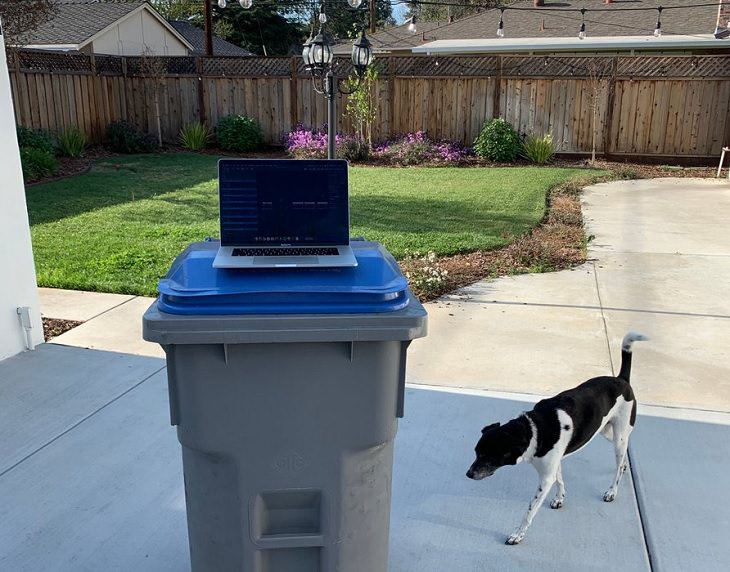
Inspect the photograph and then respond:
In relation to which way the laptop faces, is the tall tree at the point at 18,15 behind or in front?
behind

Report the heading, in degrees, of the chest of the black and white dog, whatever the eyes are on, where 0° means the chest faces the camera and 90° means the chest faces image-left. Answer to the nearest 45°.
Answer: approximately 45°

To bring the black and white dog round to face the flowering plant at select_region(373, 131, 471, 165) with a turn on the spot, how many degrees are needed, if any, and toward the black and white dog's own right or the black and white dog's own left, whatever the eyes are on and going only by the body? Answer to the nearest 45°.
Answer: approximately 135° to the black and white dog's own right

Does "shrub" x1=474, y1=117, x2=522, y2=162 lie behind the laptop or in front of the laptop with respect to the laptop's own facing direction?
behind

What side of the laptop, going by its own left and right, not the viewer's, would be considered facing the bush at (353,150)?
back

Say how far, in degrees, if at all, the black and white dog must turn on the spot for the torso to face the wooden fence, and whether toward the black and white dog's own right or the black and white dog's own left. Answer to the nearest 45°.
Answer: approximately 135° to the black and white dog's own right

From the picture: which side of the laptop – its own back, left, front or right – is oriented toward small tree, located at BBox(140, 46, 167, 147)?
back

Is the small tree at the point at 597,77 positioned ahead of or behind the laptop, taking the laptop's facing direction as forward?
behind

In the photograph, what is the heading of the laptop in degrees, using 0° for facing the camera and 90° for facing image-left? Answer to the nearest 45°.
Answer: approximately 0°

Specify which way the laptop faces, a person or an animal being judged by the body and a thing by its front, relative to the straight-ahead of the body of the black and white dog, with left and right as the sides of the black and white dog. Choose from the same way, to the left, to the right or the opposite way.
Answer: to the left

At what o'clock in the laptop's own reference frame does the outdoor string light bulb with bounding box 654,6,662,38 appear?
The outdoor string light bulb is roughly at 7 o'clock from the laptop.

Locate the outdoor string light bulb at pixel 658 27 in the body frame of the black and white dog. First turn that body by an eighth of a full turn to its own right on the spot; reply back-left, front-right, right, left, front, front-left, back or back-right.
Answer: right

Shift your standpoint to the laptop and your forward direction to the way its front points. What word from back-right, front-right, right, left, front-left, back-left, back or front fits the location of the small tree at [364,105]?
back

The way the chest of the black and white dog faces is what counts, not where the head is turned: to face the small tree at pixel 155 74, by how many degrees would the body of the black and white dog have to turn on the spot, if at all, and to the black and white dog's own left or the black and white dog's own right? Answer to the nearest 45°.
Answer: approximately 90° to the black and white dog's own right
